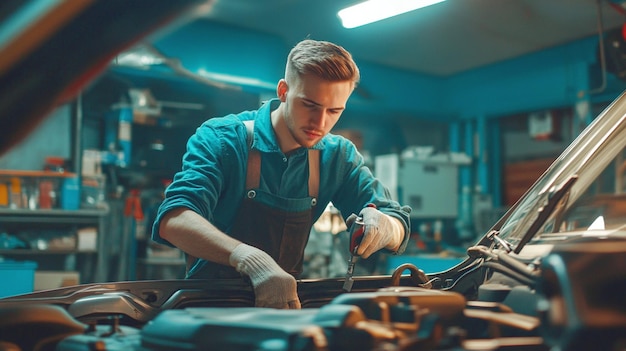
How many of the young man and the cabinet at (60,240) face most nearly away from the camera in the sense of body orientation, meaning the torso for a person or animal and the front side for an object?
0

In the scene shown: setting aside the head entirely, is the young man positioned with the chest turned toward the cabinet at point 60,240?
no

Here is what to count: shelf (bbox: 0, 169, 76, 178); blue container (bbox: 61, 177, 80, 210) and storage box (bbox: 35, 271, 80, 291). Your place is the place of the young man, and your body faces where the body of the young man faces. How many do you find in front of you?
0

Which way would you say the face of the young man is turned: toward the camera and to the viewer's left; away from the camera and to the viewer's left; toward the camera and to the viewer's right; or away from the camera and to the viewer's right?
toward the camera and to the viewer's right

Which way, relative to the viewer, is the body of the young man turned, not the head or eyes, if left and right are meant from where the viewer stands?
facing the viewer and to the right of the viewer

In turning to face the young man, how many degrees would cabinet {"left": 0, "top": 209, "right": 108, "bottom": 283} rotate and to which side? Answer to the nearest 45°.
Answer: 0° — it already faces them

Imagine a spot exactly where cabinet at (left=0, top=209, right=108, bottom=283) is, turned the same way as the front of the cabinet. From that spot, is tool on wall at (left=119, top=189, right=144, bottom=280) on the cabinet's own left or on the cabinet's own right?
on the cabinet's own left

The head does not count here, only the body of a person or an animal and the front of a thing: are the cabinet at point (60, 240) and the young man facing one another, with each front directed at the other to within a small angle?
no

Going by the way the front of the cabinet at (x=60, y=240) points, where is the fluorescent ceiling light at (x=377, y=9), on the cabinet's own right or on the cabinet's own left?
on the cabinet's own left

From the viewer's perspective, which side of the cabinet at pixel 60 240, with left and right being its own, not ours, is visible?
front

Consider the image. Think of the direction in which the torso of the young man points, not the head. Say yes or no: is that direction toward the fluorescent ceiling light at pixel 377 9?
no
